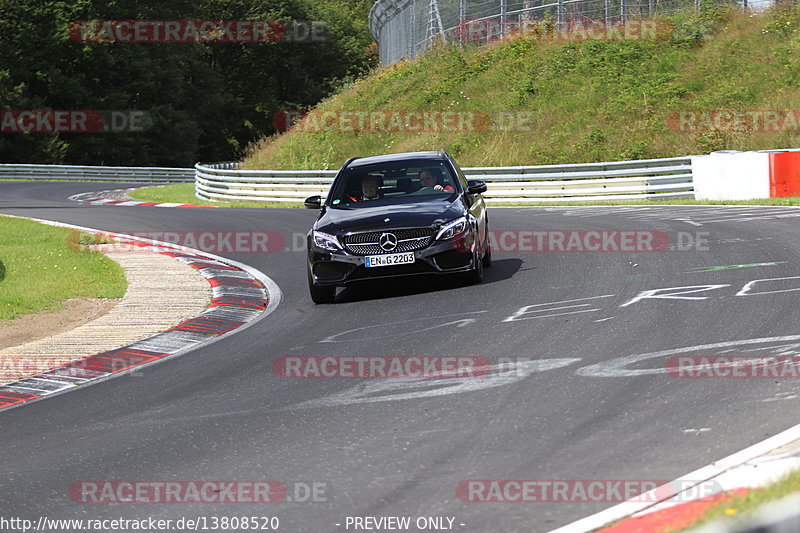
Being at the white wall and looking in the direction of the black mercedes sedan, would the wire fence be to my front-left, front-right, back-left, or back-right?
back-right

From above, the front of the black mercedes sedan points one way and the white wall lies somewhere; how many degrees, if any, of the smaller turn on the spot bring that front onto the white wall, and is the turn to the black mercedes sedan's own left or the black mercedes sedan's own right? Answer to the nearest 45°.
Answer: approximately 135° to the black mercedes sedan's own left

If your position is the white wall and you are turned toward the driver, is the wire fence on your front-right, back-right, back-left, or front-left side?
back-right

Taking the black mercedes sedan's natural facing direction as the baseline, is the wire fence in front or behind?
behind

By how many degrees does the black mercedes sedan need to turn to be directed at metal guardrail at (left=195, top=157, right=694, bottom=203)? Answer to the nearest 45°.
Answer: approximately 180°

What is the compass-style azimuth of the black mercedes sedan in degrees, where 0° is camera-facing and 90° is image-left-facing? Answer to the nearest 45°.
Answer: approximately 0°
